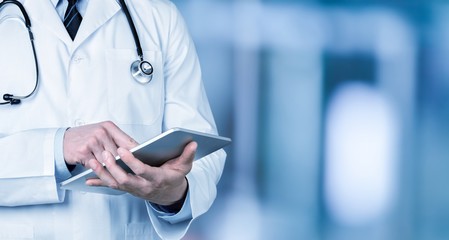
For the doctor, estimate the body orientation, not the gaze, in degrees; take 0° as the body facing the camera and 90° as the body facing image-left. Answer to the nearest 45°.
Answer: approximately 0°
